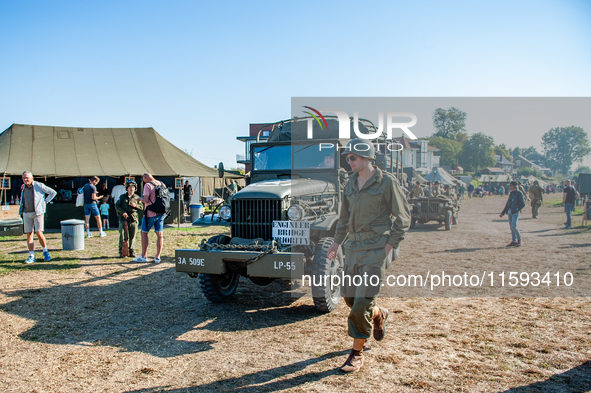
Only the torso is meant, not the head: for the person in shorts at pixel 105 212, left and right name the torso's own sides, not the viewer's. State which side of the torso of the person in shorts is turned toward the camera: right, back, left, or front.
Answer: back

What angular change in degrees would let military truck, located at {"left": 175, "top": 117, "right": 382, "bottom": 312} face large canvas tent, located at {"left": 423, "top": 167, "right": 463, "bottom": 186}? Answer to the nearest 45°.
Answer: approximately 180°

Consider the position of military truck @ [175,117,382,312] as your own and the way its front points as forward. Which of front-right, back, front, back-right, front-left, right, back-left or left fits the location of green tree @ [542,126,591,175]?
back

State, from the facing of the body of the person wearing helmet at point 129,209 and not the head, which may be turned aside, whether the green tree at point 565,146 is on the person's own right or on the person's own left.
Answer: on the person's own left

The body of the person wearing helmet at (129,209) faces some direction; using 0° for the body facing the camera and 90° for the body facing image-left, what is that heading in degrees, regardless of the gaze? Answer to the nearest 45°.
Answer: approximately 0°

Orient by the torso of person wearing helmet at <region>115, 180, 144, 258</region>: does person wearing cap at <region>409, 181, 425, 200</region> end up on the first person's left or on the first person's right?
on the first person's left

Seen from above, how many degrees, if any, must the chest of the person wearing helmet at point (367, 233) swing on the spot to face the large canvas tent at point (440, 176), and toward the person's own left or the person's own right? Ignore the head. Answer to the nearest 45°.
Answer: approximately 135° to the person's own right
